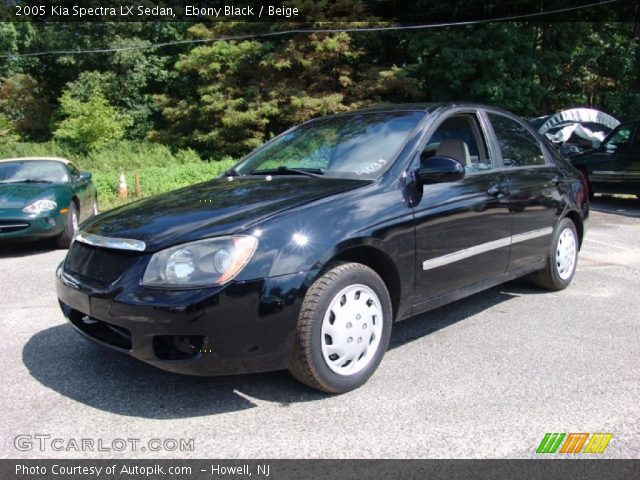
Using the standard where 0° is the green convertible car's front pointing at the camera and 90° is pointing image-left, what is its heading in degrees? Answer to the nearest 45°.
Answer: approximately 45°

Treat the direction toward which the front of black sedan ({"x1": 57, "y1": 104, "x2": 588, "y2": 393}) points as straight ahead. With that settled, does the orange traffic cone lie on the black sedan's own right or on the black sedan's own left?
on the black sedan's own right

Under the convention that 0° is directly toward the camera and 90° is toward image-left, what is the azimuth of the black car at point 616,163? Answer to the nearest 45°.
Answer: approximately 90°

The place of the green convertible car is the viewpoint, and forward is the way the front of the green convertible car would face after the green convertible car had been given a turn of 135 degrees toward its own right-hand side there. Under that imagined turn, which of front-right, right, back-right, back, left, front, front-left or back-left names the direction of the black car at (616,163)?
right

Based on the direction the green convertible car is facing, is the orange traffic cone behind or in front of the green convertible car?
behind

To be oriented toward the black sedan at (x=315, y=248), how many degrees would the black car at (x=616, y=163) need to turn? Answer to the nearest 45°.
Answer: approximately 90° to its left

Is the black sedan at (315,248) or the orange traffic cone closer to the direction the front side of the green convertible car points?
the black sedan

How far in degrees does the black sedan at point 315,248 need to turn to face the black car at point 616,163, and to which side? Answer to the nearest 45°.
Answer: approximately 180°
